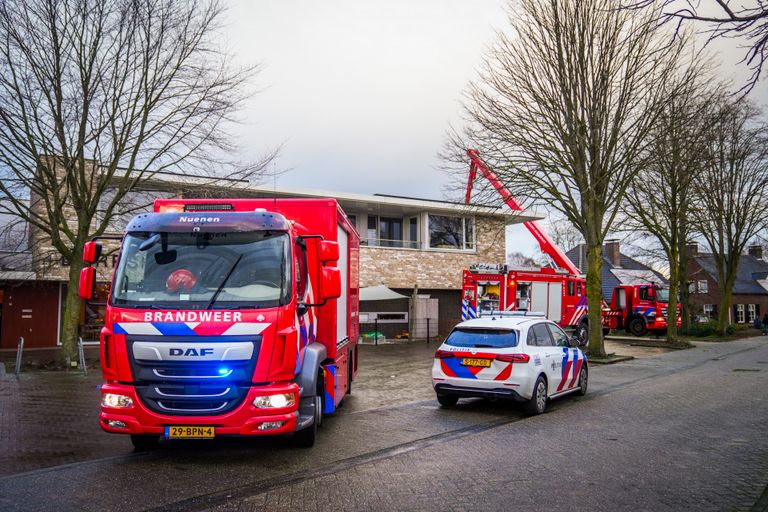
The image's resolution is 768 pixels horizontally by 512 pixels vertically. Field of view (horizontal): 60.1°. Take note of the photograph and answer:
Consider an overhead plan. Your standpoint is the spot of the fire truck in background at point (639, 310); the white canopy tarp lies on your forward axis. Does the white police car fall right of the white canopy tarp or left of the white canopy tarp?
left

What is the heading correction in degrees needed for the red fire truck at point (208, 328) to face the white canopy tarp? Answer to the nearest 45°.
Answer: approximately 180°

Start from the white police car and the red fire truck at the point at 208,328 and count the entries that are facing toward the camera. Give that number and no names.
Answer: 1

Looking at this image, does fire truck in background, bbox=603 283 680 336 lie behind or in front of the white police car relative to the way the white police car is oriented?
in front

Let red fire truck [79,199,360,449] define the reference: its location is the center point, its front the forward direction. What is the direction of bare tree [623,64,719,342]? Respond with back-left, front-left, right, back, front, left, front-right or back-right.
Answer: back-left

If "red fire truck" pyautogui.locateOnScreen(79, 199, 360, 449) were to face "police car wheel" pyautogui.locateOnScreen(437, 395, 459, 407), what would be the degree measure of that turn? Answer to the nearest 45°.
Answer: approximately 135° to its left

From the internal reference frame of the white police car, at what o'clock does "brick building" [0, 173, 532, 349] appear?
The brick building is roughly at 10 o'clock from the white police car.

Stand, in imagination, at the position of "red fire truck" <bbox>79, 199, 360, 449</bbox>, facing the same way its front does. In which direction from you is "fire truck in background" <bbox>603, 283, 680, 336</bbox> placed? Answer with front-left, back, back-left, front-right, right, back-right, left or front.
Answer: back-left

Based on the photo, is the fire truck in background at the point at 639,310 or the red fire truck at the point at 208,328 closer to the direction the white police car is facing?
the fire truck in background

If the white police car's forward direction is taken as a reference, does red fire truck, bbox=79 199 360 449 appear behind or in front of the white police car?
behind

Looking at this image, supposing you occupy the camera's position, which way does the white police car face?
facing away from the viewer and to the right of the viewer
